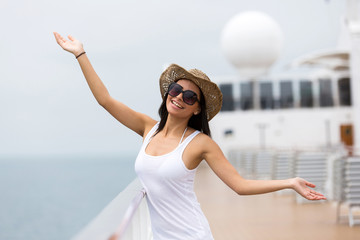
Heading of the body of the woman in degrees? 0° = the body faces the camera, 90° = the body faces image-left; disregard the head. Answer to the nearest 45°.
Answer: approximately 45°

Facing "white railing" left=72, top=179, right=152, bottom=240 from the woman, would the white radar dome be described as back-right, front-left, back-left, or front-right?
back-right

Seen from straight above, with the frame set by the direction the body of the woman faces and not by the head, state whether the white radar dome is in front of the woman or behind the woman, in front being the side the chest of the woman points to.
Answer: behind

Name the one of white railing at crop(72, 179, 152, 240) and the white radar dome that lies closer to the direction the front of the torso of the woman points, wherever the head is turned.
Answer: the white railing

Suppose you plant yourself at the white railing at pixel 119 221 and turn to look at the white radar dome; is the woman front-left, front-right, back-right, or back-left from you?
front-right
